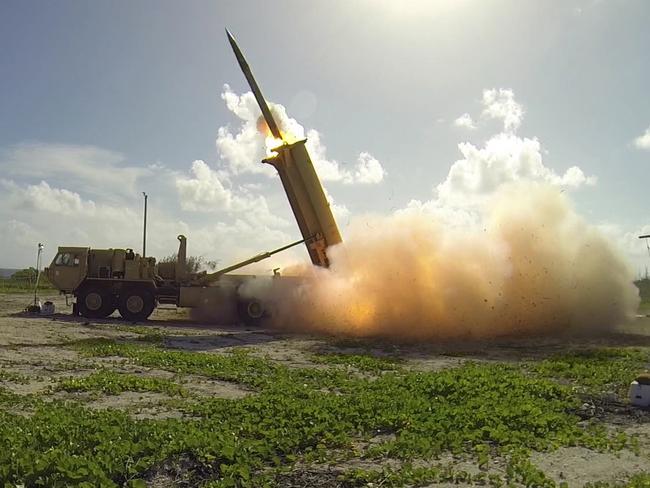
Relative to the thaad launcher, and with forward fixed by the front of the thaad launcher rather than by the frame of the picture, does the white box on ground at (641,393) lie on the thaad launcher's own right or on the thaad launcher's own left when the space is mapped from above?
on the thaad launcher's own left

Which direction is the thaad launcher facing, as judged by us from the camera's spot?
facing to the left of the viewer

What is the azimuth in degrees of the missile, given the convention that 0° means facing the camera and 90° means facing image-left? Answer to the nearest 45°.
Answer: approximately 90°

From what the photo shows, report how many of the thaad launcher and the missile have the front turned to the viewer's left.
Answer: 2

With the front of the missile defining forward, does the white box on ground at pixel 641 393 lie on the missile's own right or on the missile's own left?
on the missile's own left
